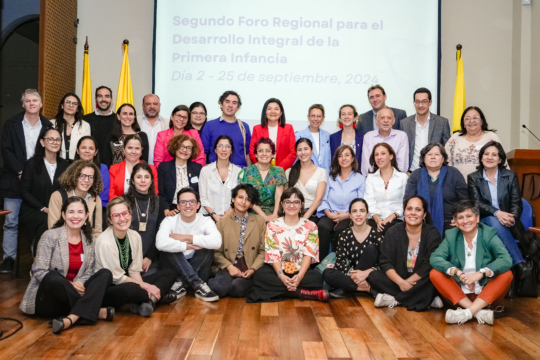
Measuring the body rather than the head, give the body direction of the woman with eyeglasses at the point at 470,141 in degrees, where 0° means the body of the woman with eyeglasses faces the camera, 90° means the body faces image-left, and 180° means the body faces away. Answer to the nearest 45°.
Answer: approximately 0°

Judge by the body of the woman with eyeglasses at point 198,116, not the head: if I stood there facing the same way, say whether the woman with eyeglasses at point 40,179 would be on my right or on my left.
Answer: on my right

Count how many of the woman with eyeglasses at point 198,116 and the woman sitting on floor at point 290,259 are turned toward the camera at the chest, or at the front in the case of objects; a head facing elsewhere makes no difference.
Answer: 2

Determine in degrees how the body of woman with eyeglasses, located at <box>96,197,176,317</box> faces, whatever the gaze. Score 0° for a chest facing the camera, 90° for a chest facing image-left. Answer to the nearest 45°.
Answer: approximately 315°

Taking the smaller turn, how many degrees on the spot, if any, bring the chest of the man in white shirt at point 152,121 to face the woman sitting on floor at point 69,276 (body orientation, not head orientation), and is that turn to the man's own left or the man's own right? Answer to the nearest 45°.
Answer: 0° — they already face them

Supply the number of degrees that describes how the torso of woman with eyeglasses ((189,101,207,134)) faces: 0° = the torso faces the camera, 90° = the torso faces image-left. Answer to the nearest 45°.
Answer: approximately 0°
